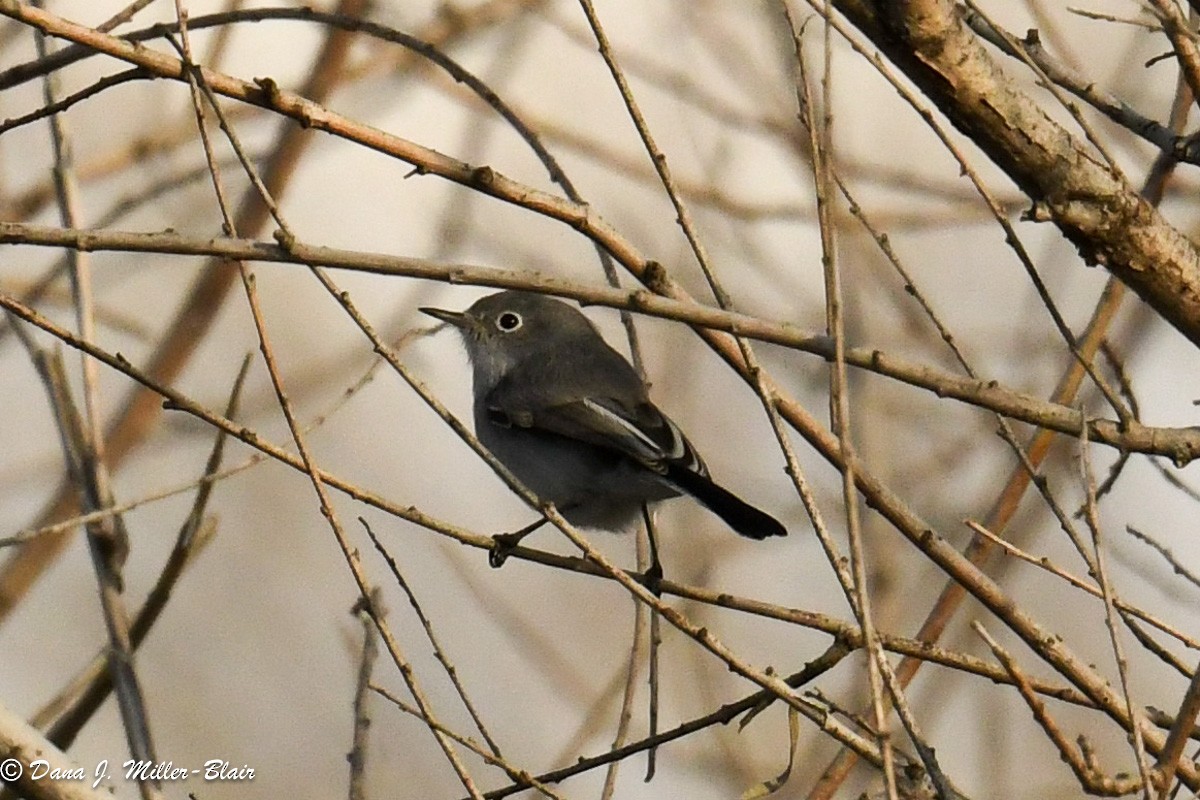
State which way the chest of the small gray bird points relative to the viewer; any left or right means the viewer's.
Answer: facing to the left of the viewer
